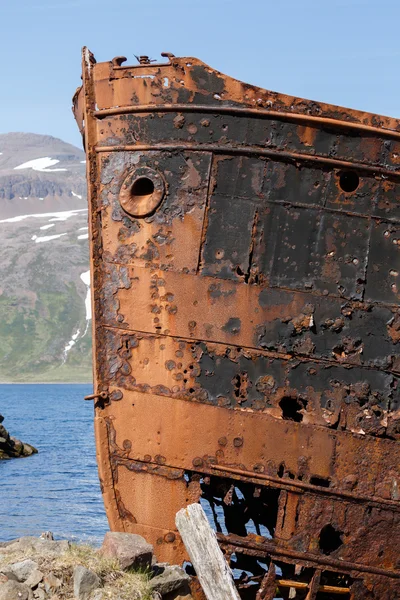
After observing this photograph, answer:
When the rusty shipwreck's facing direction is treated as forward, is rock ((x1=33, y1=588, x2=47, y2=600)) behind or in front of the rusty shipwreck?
in front

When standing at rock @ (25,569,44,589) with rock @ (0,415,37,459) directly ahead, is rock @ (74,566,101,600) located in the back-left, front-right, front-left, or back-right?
back-right

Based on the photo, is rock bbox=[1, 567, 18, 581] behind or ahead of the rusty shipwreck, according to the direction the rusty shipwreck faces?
ahead

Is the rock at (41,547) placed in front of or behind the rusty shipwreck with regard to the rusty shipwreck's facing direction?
in front

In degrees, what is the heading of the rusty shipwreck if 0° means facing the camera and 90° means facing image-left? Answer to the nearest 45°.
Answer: approximately 45°

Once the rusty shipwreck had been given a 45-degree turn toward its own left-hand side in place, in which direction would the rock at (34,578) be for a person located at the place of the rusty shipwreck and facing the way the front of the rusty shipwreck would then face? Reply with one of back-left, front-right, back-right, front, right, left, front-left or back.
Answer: front-right

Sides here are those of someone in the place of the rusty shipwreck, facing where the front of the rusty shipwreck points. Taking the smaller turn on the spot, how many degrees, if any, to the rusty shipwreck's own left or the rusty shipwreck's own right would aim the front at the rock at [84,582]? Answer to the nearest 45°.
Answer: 0° — it already faces it

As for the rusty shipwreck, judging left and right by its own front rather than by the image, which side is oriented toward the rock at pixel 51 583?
front

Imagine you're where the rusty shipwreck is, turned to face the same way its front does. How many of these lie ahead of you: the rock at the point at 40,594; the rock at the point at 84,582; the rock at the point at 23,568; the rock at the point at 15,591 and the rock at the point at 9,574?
5

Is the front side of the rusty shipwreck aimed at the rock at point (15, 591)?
yes
